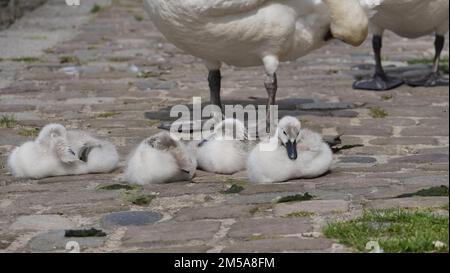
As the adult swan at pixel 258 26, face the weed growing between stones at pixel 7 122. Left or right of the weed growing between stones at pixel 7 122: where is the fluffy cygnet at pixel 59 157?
left

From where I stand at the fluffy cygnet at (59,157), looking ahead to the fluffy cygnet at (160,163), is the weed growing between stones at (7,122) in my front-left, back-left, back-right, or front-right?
back-left

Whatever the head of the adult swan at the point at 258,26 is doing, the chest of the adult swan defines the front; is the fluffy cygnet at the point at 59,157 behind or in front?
behind

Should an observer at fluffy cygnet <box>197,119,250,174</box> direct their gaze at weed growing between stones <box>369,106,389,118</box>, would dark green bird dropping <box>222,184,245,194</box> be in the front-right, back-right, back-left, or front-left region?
back-right

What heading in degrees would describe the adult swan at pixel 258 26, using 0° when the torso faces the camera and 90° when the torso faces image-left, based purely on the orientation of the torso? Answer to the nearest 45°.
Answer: approximately 270°

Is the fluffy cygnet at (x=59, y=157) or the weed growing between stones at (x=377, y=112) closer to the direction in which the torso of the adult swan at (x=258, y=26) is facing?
the weed growing between stones
